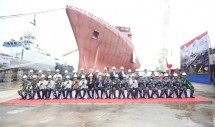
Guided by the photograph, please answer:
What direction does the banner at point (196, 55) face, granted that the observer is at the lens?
facing the viewer and to the left of the viewer

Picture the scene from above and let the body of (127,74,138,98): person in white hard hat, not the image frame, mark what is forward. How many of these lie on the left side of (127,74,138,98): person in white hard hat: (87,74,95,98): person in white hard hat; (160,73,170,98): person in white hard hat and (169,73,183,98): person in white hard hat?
2

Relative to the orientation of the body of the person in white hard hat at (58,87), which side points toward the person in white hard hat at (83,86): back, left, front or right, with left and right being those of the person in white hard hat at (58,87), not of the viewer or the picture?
left

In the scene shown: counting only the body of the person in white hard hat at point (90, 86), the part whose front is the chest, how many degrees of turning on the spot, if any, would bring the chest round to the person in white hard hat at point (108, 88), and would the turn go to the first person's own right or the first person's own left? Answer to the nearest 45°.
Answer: approximately 90° to the first person's own left

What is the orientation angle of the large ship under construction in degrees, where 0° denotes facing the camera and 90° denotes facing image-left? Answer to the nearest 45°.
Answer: approximately 45°

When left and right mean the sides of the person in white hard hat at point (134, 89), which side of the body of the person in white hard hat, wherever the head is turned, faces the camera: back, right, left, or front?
front

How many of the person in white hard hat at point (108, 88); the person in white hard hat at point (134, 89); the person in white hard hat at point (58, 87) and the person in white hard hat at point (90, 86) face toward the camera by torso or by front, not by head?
4

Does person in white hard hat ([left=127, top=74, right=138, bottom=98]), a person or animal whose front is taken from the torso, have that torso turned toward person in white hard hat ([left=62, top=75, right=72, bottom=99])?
no

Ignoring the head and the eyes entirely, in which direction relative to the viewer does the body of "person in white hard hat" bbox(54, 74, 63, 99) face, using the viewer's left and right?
facing the viewer

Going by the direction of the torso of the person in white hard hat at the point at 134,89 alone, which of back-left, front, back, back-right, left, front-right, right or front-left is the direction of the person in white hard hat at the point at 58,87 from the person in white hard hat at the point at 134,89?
right

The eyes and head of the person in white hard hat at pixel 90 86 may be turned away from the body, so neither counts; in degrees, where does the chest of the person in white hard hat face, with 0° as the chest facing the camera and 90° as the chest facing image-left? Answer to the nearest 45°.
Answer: approximately 0°

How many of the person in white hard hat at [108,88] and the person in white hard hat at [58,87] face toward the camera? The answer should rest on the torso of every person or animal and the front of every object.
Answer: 2

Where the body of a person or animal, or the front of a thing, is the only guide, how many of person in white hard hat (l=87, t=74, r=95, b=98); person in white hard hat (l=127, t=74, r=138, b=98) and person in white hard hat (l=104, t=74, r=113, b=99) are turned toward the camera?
3

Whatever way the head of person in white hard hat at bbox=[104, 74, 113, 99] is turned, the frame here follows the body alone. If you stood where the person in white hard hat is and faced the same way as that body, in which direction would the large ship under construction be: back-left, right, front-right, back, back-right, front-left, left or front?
back
